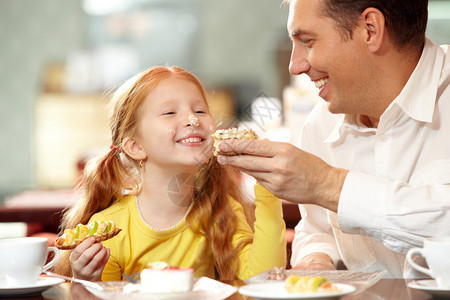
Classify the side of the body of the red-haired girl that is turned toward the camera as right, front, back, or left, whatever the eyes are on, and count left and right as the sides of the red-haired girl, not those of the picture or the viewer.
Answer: front

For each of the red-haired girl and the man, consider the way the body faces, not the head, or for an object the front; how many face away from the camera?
0

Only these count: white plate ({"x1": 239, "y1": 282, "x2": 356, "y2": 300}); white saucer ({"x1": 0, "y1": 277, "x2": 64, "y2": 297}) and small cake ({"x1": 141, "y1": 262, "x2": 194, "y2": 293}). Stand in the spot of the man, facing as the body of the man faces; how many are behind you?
0

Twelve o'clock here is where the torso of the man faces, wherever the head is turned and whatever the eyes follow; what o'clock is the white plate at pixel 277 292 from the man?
The white plate is roughly at 11 o'clock from the man.

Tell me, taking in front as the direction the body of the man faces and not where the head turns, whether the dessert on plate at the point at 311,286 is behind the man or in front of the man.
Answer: in front

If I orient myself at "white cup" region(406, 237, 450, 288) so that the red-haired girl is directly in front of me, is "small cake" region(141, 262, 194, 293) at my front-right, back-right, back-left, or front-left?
front-left

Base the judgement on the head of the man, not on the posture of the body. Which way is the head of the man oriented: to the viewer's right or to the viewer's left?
to the viewer's left

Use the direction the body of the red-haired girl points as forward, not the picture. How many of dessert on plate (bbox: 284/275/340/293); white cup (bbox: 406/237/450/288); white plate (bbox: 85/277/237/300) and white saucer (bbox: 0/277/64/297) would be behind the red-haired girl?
0

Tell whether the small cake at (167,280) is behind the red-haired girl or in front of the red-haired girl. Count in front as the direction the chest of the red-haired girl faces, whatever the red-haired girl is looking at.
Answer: in front

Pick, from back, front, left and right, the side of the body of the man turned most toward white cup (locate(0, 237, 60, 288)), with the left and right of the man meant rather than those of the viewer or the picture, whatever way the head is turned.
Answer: front

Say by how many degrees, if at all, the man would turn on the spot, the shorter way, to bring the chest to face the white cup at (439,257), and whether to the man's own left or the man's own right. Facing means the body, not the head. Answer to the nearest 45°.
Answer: approximately 45° to the man's own left

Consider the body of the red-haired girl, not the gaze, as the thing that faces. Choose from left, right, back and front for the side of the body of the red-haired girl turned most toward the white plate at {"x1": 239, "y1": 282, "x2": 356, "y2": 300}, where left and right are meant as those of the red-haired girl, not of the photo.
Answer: front

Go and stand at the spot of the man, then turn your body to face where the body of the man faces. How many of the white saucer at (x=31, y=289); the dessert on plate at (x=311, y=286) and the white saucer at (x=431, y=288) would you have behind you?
0

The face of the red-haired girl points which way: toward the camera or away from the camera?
toward the camera

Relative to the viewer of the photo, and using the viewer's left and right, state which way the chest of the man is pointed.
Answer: facing the viewer and to the left of the viewer

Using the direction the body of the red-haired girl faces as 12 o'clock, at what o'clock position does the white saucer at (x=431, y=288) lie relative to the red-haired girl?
The white saucer is roughly at 11 o'clock from the red-haired girl.

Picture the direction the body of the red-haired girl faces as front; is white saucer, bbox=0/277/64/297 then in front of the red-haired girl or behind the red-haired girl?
in front
